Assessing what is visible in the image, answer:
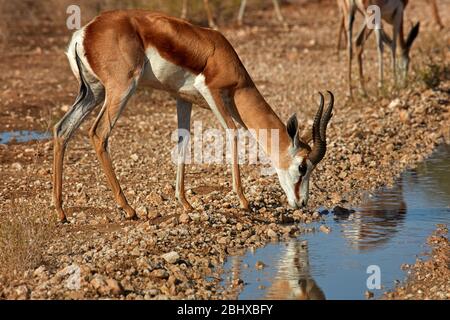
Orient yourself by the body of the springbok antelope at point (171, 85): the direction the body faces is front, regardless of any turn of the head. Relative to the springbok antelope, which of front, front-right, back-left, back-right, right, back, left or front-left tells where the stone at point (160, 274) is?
right

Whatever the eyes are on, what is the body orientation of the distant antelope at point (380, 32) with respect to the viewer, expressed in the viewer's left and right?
facing away from the viewer and to the right of the viewer

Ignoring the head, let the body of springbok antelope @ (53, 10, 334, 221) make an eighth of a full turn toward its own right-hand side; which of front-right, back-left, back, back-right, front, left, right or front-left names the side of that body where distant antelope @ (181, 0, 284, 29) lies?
back-left

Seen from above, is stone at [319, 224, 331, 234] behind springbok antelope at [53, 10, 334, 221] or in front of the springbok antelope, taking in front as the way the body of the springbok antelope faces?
in front

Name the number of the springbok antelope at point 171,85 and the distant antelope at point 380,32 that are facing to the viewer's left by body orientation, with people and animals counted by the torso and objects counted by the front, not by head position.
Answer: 0

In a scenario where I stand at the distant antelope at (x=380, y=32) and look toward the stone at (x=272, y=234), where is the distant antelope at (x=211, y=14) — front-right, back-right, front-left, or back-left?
back-right

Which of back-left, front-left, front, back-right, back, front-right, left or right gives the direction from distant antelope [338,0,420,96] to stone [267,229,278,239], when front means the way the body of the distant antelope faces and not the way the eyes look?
back-right

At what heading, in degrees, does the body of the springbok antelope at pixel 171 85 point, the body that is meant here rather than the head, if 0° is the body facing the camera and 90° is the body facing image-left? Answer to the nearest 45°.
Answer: approximately 270°

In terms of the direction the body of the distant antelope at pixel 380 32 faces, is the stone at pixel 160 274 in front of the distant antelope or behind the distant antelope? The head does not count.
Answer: behind

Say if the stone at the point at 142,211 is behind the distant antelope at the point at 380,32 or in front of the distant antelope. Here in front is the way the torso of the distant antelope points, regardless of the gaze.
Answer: behind
